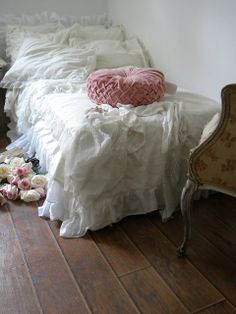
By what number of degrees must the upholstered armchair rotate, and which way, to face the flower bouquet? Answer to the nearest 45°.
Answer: approximately 45° to its left

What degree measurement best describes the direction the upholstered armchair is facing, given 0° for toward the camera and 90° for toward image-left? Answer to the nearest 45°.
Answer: approximately 135°

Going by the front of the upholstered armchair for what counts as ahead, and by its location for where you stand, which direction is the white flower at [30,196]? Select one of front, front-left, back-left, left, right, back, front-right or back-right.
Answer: front-left

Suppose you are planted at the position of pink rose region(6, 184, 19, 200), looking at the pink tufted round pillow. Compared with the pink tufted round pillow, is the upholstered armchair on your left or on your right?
right
